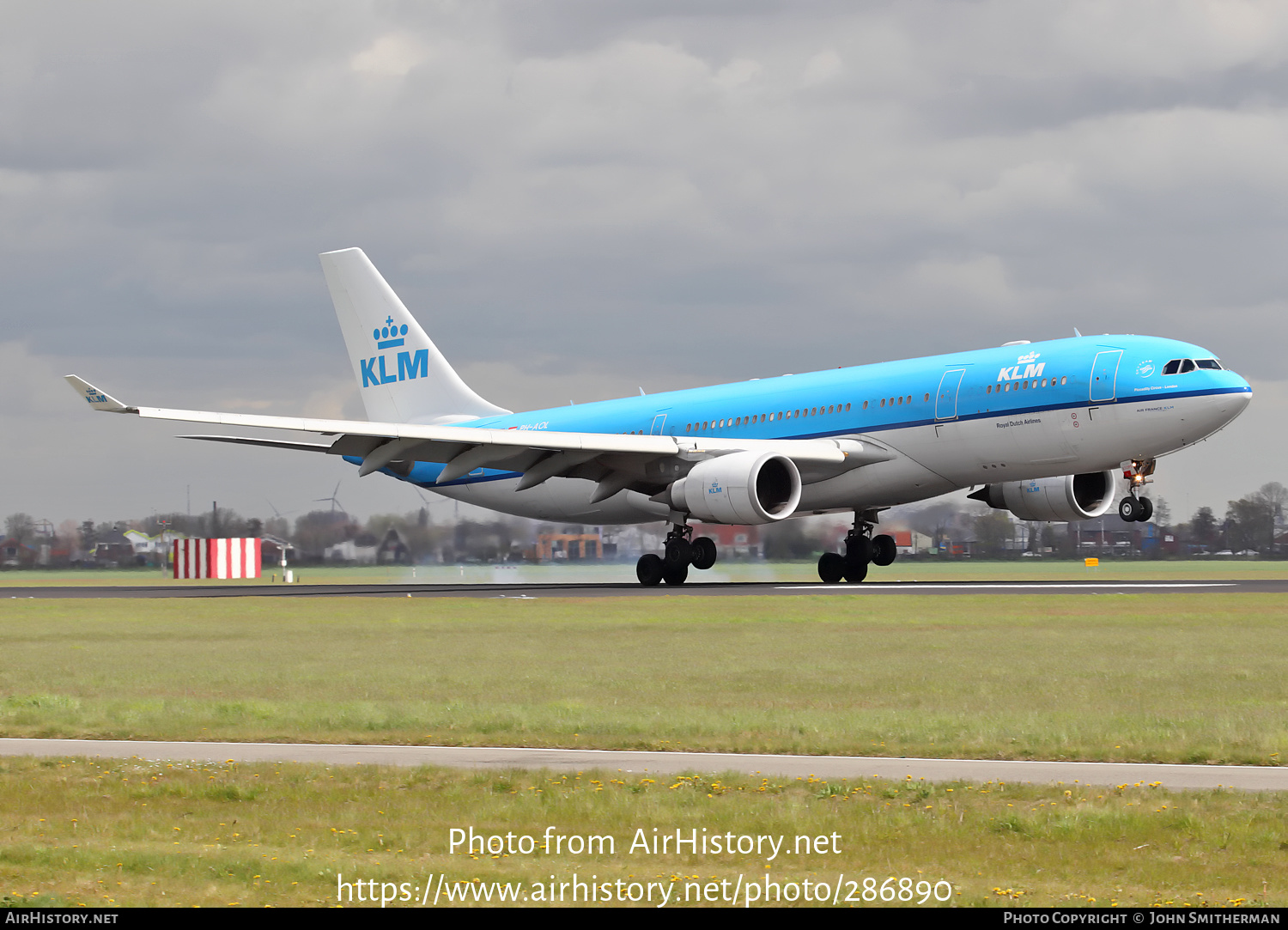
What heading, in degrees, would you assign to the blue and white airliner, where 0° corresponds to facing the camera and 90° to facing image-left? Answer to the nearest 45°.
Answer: approximately 315°
